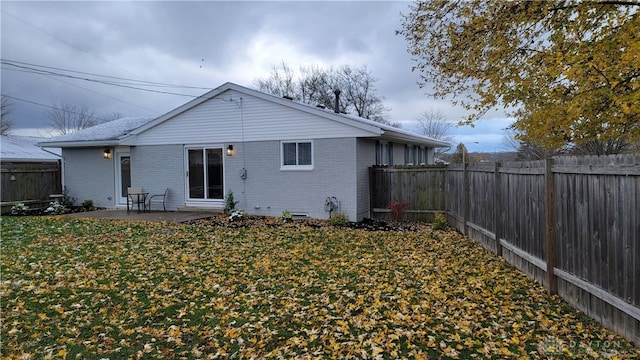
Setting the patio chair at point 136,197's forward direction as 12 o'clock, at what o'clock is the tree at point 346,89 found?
The tree is roughly at 12 o'clock from the patio chair.

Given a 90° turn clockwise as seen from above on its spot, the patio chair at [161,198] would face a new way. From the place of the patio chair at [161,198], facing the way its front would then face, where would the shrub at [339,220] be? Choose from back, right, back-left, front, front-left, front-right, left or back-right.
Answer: back-right

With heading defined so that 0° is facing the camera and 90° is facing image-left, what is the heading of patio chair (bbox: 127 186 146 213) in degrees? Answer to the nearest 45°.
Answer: approximately 0°

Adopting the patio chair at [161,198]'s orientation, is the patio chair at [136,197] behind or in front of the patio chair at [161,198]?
in front

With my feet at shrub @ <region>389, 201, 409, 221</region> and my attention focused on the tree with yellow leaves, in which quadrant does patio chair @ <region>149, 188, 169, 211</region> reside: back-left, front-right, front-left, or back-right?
back-right

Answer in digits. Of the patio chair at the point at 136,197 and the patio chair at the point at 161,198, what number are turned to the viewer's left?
1

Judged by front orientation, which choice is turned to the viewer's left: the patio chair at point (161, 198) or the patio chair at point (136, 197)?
the patio chair at point (161, 198)

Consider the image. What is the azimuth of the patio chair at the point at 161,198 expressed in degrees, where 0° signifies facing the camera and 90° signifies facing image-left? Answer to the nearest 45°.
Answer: approximately 90°

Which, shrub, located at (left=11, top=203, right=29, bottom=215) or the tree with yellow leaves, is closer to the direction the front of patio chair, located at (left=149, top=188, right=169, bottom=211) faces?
the shrub

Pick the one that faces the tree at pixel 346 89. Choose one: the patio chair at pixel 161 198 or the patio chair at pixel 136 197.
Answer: the patio chair at pixel 136 197

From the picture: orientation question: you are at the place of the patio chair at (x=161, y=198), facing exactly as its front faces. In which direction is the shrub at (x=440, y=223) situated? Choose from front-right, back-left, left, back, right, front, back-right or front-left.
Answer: back-left
